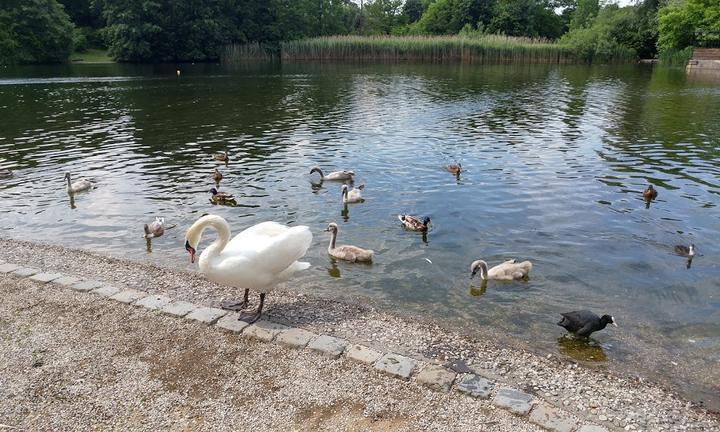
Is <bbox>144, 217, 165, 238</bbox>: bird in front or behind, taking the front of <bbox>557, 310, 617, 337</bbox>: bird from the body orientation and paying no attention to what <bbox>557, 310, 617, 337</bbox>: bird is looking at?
behind

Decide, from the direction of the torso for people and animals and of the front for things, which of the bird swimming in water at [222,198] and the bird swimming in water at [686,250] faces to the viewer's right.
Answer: the bird swimming in water at [686,250]

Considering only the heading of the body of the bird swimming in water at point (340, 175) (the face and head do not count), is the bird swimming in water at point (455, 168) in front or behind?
behind

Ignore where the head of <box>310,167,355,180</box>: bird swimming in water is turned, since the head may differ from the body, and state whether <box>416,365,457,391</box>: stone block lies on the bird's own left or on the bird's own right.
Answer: on the bird's own left

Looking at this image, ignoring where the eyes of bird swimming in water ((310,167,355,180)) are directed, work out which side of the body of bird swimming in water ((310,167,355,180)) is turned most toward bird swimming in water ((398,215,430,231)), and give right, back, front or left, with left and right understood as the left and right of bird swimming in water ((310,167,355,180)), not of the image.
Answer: left

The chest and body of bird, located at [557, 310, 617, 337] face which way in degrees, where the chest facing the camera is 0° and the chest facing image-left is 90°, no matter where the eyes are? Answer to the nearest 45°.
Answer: approximately 270°

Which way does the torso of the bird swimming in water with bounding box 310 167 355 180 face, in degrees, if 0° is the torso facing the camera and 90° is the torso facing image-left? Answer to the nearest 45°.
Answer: approximately 90°

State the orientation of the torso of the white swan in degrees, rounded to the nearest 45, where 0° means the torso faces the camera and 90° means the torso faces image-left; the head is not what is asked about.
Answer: approximately 90°

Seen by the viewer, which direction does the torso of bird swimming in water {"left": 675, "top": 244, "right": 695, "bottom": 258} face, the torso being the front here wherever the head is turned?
to the viewer's right

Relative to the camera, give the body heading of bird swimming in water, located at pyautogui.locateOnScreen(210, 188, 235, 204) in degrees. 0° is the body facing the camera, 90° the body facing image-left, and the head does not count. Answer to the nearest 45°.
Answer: approximately 90°
